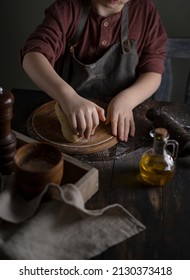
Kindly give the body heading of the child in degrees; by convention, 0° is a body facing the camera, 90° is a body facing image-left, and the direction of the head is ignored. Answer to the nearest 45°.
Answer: approximately 0°

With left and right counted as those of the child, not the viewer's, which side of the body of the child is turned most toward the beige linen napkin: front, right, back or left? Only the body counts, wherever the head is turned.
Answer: front
